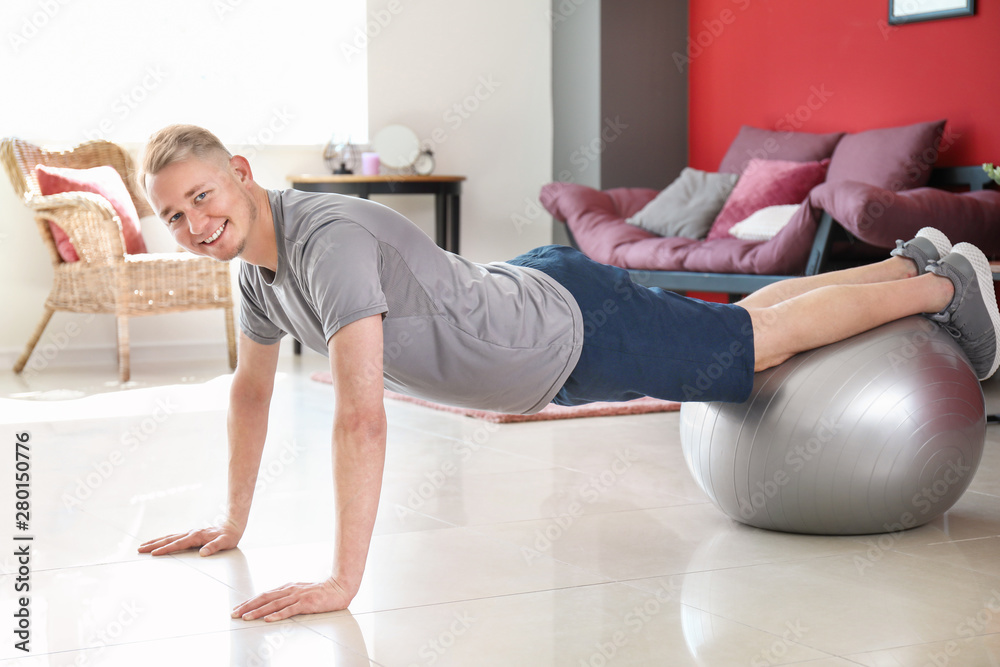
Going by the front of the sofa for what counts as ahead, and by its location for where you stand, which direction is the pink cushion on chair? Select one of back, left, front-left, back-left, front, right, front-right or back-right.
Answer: front-right

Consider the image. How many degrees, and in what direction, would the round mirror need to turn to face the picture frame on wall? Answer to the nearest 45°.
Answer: approximately 45° to its left

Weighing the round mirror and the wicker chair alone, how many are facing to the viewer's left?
0

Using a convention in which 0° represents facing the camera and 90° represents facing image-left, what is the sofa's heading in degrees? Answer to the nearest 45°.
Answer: approximately 45°

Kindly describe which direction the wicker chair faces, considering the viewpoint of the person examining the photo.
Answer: facing the viewer and to the right of the viewer

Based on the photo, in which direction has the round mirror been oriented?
toward the camera

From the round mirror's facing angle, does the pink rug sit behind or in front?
in front

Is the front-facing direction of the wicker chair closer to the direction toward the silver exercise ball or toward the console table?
the silver exercise ball

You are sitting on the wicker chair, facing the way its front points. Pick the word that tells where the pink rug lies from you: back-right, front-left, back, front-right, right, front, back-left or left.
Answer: front

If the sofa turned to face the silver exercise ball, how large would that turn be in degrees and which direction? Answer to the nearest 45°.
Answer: approximately 45° to its left
